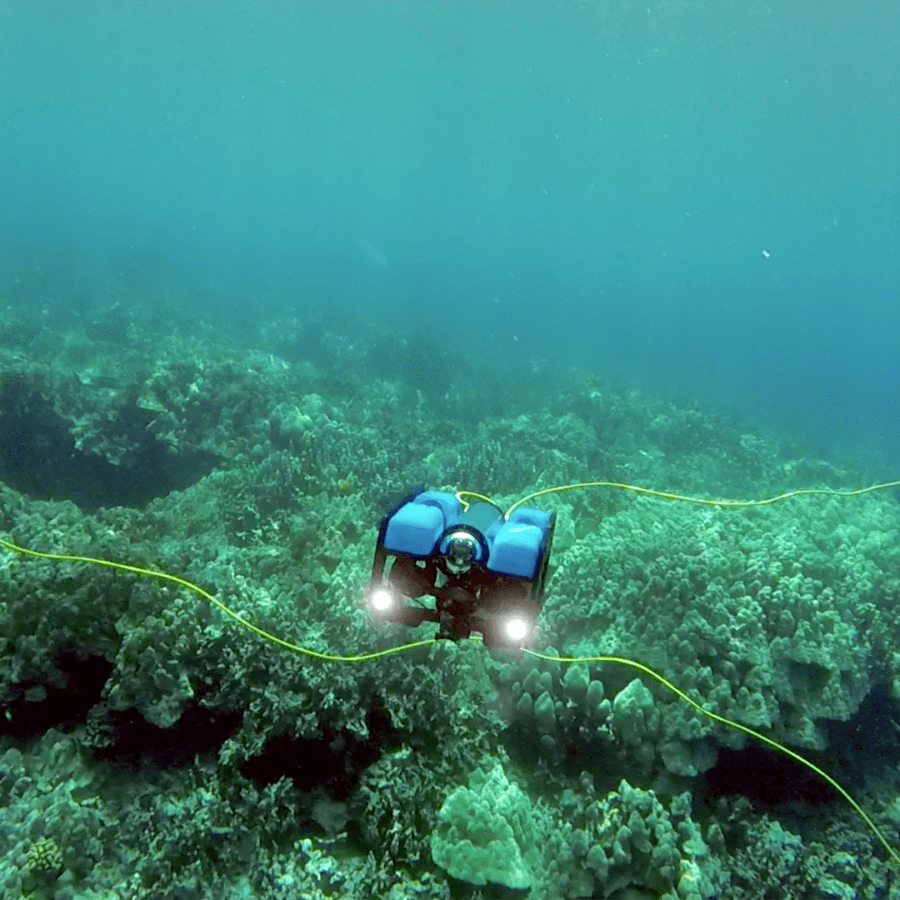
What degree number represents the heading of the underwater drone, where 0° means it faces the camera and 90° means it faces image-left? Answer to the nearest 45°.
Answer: approximately 0°

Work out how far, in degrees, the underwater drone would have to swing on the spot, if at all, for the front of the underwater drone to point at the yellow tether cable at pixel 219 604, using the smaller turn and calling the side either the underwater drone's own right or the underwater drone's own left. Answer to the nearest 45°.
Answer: approximately 135° to the underwater drone's own right
